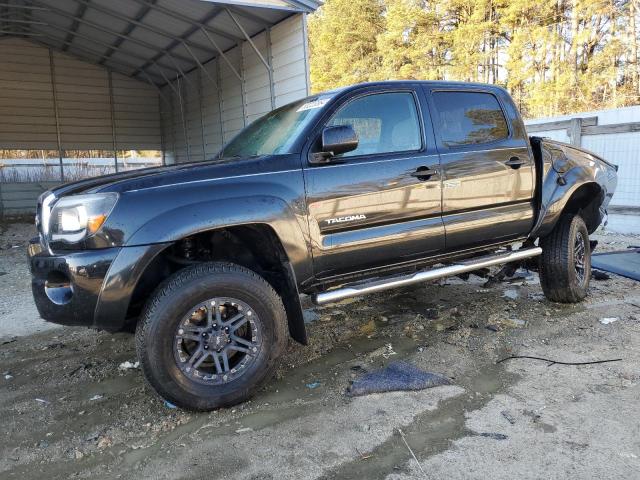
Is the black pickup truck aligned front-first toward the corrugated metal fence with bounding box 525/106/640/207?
no

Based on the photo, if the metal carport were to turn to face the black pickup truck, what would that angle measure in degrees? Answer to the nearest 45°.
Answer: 0° — it already faces it

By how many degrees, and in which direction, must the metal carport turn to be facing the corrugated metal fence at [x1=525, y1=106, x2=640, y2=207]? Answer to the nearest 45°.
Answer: approximately 45° to its left

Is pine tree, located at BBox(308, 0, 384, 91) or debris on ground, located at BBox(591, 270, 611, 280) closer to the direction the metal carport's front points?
the debris on ground

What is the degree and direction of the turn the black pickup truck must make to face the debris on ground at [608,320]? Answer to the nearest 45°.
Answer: approximately 135° to its left

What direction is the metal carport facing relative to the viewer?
toward the camera

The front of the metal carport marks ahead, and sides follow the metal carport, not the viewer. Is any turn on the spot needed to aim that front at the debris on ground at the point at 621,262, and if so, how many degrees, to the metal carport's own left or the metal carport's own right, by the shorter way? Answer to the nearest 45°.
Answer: approximately 45° to the metal carport's own left

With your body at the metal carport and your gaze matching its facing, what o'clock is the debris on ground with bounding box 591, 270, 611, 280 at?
The debris on ground is roughly at 11 o'clock from the metal carport.

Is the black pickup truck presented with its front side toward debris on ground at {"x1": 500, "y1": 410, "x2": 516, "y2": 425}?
no

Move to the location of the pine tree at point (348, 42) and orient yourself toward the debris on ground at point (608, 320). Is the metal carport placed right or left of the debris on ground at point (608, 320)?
right

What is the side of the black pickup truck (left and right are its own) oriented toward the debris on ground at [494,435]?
left

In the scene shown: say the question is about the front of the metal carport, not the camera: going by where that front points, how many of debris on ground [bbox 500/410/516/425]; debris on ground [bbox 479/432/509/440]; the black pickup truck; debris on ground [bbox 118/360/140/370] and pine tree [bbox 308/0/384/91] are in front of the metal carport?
4

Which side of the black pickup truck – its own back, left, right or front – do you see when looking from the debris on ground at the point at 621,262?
back

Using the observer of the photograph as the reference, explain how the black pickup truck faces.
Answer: facing the viewer and to the left of the viewer
